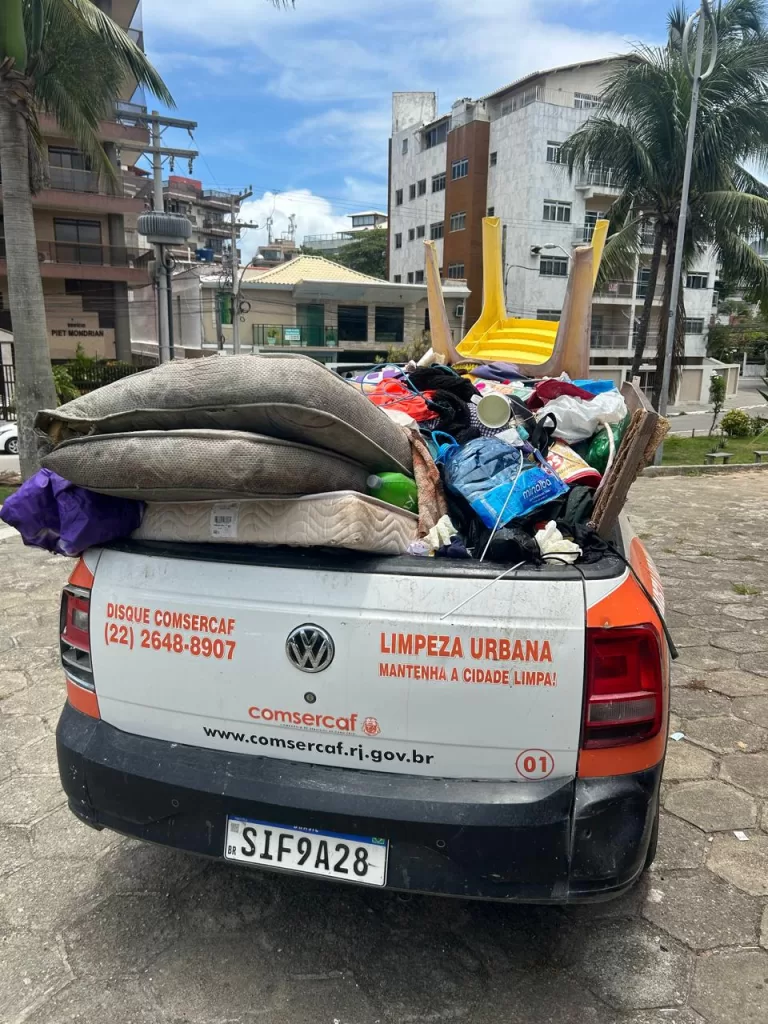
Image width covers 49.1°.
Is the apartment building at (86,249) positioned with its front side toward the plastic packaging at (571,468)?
yes

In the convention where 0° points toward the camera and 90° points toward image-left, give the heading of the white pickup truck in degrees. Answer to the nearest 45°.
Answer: approximately 180°

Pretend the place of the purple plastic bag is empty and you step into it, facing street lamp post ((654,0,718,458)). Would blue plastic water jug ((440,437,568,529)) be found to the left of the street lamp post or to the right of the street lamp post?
right

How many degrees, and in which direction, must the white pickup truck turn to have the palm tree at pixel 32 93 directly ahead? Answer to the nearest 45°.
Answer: approximately 45° to its left

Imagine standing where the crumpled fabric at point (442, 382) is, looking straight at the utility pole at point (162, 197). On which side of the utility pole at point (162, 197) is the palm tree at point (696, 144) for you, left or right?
right

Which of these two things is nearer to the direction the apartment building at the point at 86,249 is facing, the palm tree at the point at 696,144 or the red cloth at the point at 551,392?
the red cloth

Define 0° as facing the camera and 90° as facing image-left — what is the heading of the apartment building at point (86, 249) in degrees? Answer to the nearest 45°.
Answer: approximately 0°

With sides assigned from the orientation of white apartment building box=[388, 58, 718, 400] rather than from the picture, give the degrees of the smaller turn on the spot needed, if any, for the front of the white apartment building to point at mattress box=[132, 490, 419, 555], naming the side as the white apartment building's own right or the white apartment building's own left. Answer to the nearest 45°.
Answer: approximately 45° to the white apartment building's own right

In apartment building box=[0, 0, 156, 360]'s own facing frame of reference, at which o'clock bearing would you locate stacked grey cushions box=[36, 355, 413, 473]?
The stacked grey cushions is roughly at 12 o'clock from the apartment building.

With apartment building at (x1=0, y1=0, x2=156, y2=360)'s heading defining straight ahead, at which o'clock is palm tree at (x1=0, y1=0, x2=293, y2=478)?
The palm tree is roughly at 12 o'clock from the apartment building.

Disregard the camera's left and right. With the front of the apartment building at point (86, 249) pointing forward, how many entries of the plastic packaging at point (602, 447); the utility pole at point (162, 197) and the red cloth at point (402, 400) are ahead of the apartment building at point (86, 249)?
3

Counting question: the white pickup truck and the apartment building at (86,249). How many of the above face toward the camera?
1

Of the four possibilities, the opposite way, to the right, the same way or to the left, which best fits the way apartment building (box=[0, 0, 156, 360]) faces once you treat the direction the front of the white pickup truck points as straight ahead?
the opposite way

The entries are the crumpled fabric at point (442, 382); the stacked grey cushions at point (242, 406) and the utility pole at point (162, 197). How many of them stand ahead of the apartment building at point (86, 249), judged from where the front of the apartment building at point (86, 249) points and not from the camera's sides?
3
